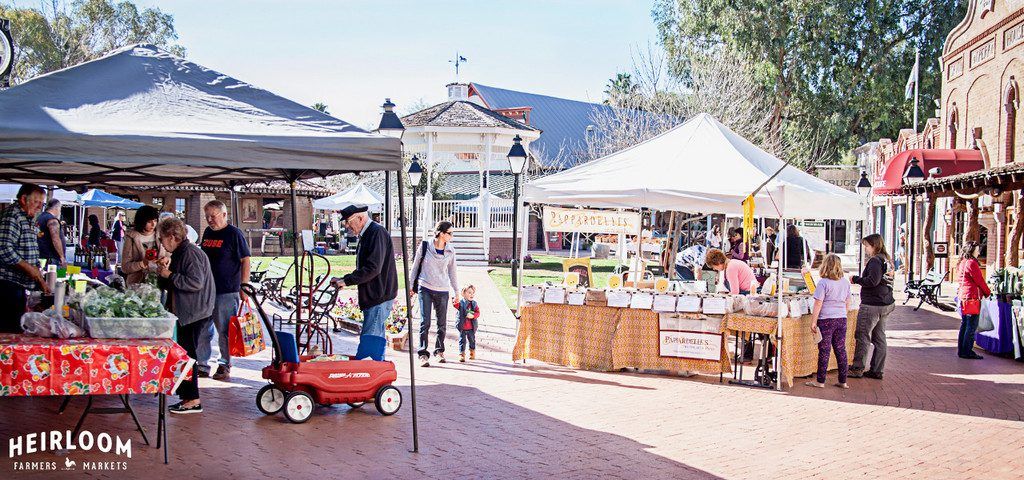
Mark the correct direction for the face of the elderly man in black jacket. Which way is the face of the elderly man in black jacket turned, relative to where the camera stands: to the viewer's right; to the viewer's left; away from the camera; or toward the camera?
to the viewer's left

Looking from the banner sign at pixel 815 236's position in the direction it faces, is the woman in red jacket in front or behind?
in front

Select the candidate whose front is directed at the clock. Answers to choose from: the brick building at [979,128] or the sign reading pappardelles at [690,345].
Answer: the brick building

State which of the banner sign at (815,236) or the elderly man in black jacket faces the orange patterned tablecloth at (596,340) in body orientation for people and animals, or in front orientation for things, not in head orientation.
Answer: the banner sign

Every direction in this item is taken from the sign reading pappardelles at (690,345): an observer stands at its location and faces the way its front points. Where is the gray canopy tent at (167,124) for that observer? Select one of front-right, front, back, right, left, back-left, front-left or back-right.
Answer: front-right

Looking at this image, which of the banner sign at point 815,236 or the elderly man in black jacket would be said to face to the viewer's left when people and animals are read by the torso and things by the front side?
the elderly man in black jacket

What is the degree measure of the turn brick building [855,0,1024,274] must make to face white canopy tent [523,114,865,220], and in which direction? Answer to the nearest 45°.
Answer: approximately 45° to its left

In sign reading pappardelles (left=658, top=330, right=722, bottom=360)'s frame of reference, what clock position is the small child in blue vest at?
The small child in blue vest is roughly at 3 o'clock from the sign reading pappardelles.

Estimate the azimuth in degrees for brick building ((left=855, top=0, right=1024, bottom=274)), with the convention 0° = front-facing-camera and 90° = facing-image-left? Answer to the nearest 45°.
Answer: approximately 45°

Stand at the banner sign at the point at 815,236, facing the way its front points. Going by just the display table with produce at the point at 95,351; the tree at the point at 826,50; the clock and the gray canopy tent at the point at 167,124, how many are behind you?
1

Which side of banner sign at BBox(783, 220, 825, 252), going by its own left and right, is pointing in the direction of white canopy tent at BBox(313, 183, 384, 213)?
right

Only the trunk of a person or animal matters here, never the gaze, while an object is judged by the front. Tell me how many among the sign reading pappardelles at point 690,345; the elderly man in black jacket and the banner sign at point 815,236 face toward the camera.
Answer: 2

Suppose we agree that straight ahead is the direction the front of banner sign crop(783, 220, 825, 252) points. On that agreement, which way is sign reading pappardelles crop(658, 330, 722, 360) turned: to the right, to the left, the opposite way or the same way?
the same way

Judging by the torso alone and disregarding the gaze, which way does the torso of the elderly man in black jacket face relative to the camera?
to the viewer's left

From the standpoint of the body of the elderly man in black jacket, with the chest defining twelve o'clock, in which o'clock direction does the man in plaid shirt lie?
The man in plaid shirt is roughly at 12 o'clock from the elderly man in black jacket.

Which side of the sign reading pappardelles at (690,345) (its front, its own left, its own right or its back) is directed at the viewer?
front
